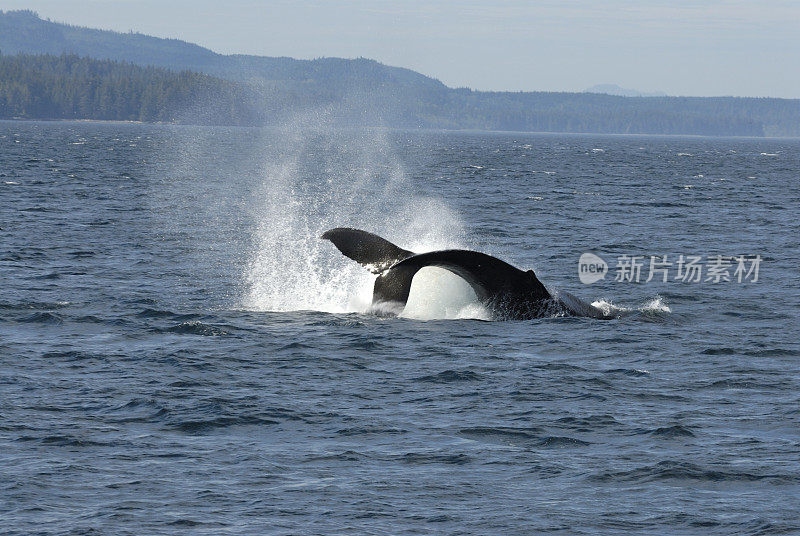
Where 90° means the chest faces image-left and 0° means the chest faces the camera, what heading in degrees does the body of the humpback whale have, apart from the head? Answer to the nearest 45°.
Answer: approximately 270°
